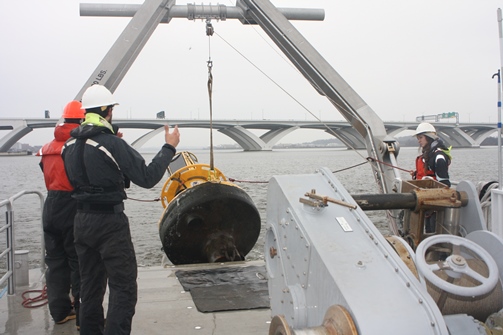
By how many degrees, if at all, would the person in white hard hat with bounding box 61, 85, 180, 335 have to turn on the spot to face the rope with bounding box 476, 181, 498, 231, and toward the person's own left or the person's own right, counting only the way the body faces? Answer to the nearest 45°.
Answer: approximately 45° to the person's own right

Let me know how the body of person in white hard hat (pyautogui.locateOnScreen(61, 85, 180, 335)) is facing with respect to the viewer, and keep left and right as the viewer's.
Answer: facing away from the viewer and to the right of the viewer

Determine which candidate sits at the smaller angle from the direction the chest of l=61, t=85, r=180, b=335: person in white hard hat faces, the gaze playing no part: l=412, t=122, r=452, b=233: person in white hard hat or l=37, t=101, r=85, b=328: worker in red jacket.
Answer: the person in white hard hat

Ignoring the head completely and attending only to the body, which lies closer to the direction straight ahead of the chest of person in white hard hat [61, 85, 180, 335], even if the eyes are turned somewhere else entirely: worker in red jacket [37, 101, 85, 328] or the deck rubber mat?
the deck rubber mat

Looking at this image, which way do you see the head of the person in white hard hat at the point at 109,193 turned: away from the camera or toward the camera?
away from the camera

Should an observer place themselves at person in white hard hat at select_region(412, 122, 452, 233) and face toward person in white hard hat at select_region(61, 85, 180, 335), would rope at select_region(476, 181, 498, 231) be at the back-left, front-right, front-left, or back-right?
front-left

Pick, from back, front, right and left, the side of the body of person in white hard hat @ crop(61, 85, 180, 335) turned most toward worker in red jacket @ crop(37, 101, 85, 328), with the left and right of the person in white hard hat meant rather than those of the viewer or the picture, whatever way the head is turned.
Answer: left

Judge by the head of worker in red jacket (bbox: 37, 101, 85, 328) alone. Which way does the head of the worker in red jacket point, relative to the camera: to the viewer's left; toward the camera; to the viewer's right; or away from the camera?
away from the camera

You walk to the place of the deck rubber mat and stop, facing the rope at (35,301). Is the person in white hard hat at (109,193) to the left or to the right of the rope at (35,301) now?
left

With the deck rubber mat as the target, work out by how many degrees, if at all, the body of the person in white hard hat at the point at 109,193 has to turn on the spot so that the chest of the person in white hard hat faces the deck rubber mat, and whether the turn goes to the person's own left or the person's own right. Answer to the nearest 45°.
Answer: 0° — they already face it
